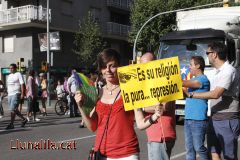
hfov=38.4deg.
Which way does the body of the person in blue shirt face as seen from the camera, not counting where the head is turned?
to the viewer's left

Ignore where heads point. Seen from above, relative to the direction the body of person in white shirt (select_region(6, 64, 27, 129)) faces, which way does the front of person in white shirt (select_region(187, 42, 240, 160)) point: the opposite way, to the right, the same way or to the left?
to the right

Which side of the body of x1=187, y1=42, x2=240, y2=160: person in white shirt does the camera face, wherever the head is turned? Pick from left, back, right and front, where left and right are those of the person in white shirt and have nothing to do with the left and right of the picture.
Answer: left

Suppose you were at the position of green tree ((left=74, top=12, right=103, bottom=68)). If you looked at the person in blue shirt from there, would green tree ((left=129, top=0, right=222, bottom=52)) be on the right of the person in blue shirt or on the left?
left

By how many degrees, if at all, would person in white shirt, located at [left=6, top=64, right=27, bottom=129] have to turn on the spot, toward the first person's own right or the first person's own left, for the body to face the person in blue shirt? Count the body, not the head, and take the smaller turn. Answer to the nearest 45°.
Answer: approximately 45° to the first person's own left

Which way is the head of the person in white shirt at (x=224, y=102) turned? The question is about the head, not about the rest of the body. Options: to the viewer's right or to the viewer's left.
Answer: to the viewer's left

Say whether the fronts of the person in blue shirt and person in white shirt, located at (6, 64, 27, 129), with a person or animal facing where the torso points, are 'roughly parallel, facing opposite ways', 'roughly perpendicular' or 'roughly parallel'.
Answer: roughly perpendicular

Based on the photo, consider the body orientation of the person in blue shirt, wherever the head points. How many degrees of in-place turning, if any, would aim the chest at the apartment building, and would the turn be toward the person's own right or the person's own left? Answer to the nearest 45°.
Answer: approximately 45° to the person's own right

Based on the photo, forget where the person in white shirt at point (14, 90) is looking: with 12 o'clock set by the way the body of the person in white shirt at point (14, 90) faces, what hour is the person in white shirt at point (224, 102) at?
the person in white shirt at point (224, 102) is roughly at 10 o'clock from the person in white shirt at point (14, 90).
